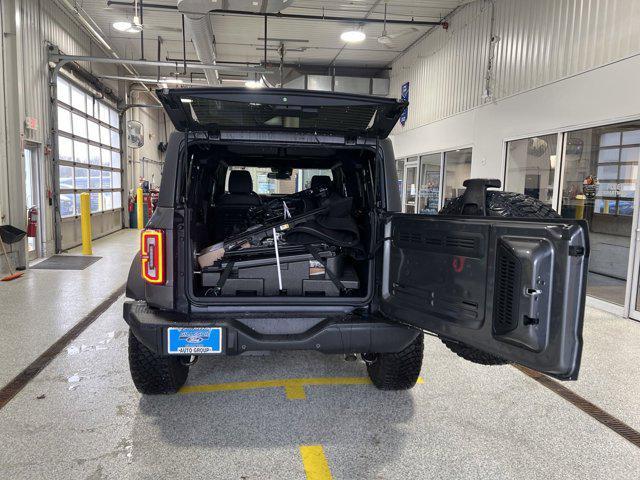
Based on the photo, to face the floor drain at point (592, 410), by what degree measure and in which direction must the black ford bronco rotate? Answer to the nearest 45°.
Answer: approximately 90° to its right

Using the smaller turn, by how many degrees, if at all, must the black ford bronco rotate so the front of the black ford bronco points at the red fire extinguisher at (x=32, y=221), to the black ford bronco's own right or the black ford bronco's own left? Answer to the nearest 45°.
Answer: approximately 45° to the black ford bronco's own left

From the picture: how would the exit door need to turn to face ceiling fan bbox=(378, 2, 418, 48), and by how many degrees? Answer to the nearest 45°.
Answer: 0° — it already faces it

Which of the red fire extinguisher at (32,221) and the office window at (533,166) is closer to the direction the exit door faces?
the office window

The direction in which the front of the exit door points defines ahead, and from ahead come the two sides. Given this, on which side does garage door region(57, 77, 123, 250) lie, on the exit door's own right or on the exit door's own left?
on the exit door's own left

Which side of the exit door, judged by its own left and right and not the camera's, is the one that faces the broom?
right

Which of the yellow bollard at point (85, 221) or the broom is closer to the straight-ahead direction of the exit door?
the yellow bollard

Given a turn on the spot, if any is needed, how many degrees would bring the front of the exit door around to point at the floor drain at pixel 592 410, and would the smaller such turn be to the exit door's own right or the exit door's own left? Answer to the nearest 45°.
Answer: approximately 90° to the exit door's own right

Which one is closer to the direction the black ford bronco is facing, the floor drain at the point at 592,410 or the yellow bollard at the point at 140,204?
the yellow bollard

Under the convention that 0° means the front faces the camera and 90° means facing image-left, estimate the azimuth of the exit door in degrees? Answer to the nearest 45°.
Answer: approximately 270°

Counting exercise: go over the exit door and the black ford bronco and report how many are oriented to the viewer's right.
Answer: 1

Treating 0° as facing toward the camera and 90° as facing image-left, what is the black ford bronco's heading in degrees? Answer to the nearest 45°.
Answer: approximately 180°
